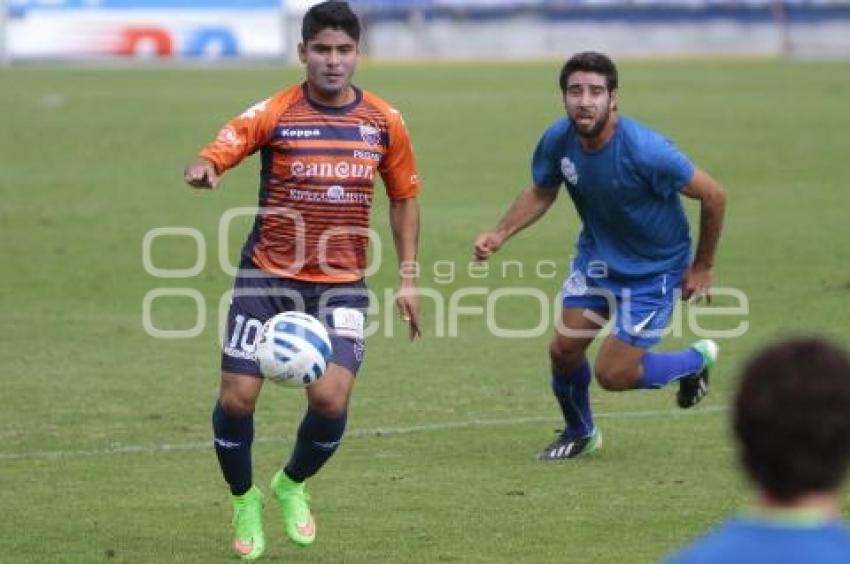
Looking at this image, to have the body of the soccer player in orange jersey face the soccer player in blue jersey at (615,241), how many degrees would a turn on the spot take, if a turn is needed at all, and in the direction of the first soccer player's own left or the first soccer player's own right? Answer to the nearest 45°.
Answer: approximately 135° to the first soccer player's own left

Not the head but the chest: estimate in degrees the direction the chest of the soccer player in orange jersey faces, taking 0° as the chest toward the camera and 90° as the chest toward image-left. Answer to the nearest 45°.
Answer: approximately 0°

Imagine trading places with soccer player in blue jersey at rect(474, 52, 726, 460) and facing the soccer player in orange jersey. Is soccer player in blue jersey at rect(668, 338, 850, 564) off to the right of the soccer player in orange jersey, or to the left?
left

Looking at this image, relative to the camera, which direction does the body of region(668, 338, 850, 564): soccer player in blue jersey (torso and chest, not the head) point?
away from the camera

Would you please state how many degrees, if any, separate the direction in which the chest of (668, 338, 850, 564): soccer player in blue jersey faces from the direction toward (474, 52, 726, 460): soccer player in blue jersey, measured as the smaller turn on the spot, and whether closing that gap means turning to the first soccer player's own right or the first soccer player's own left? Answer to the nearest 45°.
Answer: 0° — they already face them

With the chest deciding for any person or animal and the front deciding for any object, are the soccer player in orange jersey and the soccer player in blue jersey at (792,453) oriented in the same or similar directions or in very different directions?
very different directions

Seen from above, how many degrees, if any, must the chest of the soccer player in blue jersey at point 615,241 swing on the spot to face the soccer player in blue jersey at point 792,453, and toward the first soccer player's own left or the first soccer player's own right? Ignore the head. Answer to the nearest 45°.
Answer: approximately 45° to the first soccer player's own left

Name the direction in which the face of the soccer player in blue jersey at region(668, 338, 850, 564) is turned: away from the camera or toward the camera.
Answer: away from the camera

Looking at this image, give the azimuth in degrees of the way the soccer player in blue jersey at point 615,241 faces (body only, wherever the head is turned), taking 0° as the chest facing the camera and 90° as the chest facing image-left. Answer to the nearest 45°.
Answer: approximately 45°

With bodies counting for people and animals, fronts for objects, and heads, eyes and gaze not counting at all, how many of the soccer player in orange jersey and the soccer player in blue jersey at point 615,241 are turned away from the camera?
0

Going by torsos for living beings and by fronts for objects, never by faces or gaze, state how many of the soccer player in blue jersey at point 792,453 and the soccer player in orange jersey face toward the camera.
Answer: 1

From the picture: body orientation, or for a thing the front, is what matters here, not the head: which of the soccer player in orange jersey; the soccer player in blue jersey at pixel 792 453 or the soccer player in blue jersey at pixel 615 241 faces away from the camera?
the soccer player in blue jersey at pixel 792 453

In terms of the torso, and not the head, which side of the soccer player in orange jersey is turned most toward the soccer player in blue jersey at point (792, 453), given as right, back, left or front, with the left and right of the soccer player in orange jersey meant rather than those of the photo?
front
